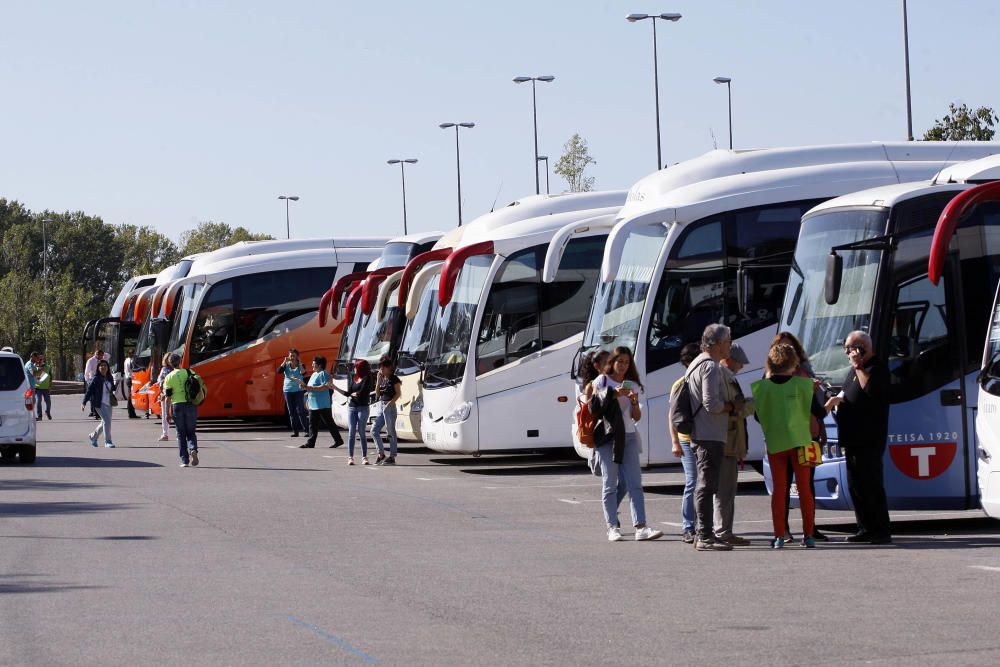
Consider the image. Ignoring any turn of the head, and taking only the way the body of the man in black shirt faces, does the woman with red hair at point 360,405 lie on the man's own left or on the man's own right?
on the man's own right

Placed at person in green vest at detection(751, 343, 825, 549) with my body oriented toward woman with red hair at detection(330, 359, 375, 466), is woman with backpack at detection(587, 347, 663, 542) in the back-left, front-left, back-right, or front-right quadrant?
front-left

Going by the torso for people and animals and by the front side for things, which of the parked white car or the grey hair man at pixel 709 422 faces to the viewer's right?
the grey hair man

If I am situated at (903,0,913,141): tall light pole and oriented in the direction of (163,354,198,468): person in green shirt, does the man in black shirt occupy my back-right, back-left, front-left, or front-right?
front-left

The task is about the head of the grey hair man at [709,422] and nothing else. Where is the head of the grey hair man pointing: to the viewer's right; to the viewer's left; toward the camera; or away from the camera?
to the viewer's right

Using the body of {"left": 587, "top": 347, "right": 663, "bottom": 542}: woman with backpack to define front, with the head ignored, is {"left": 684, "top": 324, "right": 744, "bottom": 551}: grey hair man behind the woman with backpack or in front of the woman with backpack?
in front

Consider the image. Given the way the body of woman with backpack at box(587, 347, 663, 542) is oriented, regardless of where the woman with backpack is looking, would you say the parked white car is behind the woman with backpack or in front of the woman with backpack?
behind

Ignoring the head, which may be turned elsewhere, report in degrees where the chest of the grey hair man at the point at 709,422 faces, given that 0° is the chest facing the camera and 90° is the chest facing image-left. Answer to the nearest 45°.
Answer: approximately 270°

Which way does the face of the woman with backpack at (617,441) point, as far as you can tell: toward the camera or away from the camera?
toward the camera
